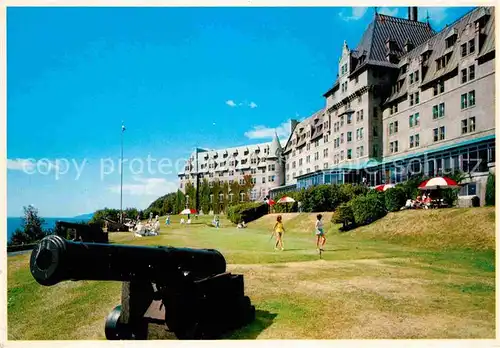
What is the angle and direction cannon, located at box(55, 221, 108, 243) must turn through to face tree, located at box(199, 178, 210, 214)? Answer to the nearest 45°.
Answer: approximately 90° to its right

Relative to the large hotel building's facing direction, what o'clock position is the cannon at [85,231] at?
The cannon is roughly at 11 o'clock from the large hotel building.

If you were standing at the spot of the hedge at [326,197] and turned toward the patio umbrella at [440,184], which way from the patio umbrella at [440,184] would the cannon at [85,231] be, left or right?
right

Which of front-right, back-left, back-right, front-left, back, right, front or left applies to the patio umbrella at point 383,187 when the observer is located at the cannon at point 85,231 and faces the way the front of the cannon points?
back-right

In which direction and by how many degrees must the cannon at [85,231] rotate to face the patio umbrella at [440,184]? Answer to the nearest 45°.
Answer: approximately 135° to its right

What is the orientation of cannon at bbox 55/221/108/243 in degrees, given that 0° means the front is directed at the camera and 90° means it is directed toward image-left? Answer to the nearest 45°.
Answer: approximately 90°

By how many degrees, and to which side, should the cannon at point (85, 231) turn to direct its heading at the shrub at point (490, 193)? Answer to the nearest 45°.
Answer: approximately 135° to its right

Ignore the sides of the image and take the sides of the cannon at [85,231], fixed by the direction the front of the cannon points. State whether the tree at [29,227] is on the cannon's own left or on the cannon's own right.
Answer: on the cannon's own right

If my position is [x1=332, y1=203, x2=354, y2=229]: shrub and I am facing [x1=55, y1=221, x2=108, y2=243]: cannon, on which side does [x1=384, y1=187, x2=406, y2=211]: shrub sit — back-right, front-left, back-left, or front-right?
back-left

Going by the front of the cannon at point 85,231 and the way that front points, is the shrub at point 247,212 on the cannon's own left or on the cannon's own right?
on the cannon's own right

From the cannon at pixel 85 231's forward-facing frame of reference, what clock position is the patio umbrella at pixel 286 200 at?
The patio umbrella is roughly at 4 o'clock from the cannon.

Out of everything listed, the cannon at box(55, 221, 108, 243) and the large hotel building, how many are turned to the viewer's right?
0

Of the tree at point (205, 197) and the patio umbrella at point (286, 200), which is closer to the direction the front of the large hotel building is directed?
the patio umbrella
